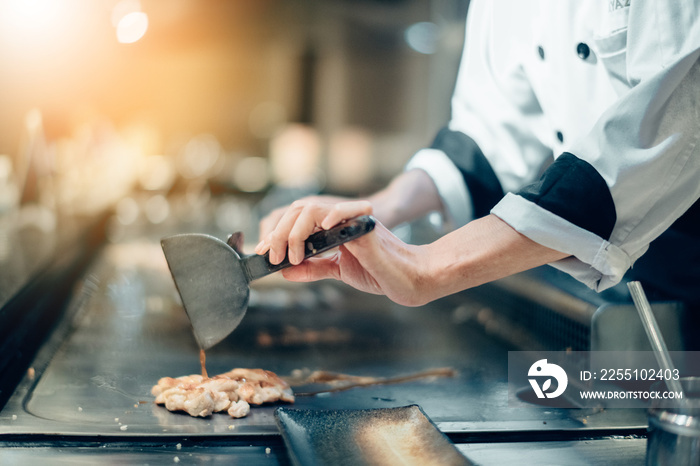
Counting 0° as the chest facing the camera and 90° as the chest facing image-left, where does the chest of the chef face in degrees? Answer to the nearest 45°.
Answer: approximately 45°

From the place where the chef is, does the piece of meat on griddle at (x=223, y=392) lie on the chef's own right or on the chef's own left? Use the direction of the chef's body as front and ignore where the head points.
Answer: on the chef's own right
